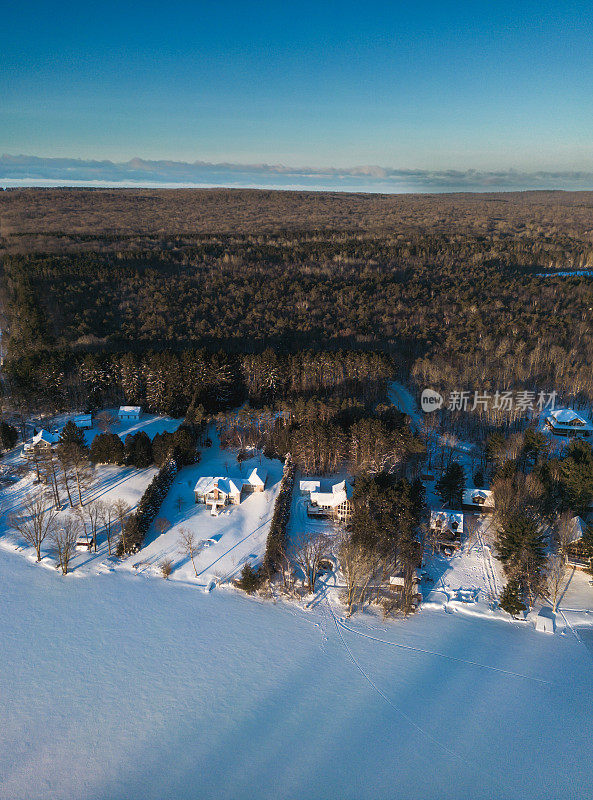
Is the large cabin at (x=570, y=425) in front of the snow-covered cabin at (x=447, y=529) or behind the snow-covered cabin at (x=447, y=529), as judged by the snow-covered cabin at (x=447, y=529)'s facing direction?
behind

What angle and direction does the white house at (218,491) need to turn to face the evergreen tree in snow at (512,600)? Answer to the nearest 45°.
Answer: approximately 45° to its left

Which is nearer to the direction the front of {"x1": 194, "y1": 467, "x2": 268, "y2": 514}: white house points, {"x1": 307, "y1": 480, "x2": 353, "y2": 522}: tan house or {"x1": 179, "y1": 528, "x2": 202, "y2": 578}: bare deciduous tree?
the bare deciduous tree

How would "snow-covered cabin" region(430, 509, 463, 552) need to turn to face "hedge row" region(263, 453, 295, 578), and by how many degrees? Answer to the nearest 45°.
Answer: approximately 90° to its right

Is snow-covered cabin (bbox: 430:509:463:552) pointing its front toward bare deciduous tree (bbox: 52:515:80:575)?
no

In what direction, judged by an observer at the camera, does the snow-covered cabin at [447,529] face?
facing the viewer

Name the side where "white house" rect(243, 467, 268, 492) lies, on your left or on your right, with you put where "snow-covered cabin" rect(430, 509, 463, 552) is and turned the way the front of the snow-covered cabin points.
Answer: on your right

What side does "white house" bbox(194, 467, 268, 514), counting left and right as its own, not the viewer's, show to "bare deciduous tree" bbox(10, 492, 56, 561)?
right

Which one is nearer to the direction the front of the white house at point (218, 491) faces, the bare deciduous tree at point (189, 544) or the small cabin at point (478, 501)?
the bare deciduous tree

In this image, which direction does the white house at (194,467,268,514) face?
toward the camera

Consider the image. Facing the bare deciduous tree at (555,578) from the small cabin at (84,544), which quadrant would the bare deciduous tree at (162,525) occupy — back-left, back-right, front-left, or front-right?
front-left

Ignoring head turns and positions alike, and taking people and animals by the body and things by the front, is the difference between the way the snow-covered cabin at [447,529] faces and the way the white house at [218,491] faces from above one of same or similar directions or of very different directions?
same or similar directions

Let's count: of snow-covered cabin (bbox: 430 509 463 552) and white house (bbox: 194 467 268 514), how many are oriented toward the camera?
2

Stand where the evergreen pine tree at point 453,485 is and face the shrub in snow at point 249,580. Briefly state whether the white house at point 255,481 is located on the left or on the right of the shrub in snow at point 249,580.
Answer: right

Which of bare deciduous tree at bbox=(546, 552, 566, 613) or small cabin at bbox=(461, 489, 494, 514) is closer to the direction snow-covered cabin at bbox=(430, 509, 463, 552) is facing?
the bare deciduous tree

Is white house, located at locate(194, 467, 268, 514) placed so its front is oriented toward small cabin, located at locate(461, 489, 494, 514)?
no
